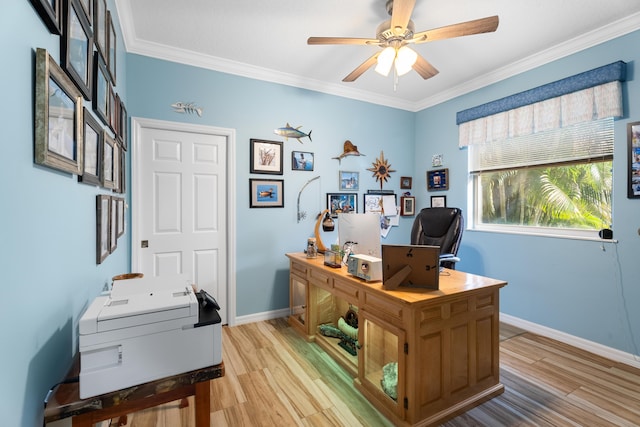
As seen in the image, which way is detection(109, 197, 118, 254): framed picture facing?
to the viewer's right

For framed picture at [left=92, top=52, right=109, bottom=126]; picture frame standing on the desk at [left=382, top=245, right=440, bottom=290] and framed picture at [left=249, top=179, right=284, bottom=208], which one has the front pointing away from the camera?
the picture frame standing on the desk

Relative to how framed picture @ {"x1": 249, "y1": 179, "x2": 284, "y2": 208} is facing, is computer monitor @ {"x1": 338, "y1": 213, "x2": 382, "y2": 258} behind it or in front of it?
in front

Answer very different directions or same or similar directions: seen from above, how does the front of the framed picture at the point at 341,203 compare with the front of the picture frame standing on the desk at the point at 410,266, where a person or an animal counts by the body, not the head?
very different directions

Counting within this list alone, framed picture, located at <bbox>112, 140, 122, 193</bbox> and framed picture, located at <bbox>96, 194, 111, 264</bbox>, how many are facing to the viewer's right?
2

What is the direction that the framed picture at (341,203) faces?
toward the camera

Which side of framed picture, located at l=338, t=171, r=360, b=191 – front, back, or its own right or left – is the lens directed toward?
front

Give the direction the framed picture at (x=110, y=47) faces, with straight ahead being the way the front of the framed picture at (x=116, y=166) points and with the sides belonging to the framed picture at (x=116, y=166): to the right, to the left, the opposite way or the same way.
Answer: the same way

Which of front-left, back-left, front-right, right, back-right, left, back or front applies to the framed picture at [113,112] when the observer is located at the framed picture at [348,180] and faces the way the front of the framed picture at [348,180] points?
front-right

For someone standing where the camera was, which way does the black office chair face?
facing the viewer and to the left of the viewer

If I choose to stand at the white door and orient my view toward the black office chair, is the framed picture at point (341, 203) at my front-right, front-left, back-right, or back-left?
front-left

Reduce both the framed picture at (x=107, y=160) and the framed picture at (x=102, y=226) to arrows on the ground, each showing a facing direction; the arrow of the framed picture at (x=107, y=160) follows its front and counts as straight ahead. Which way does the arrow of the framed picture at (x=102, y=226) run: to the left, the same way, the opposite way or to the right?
the same way

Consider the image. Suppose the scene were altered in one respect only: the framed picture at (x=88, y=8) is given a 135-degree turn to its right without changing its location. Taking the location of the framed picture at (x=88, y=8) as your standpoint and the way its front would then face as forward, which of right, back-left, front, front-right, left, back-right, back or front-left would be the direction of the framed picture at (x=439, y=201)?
back-left

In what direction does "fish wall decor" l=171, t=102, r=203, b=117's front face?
to the viewer's left

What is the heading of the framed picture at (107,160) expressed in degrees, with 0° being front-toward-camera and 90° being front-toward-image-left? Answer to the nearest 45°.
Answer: approximately 270°

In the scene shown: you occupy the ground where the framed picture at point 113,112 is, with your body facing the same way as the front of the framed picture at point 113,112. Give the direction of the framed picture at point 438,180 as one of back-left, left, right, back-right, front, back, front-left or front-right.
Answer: front

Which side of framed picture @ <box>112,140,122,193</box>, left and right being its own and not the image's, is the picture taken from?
right

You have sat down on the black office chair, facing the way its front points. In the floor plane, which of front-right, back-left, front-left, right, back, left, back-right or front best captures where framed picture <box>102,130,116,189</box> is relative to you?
front

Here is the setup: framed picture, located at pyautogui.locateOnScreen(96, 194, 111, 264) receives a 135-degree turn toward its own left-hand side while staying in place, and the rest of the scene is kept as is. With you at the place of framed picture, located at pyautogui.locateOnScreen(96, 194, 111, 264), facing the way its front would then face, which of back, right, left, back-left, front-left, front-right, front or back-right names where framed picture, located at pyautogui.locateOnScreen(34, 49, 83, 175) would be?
back-left
